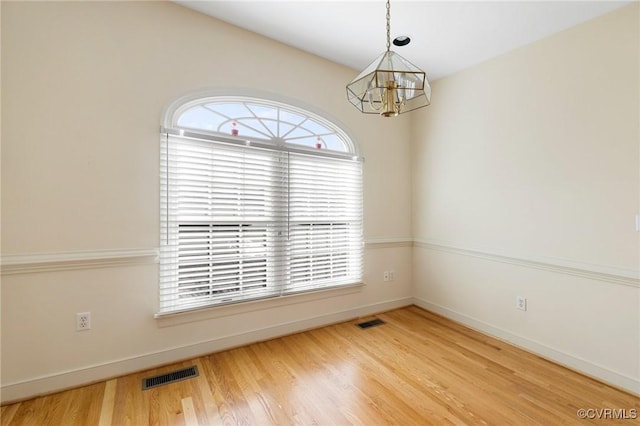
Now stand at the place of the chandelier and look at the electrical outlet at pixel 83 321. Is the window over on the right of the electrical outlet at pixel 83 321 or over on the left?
right

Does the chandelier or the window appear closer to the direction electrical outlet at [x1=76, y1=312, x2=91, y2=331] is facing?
the chandelier

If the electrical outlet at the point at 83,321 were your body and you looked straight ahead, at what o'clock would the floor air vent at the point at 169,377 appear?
The floor air vent is roughly at 10 o'clock from the electrical outlet.

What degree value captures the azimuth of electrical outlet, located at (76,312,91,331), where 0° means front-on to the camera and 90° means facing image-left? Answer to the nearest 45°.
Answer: approximately 0°

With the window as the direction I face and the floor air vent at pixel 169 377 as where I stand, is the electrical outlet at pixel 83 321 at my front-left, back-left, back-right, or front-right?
back-left

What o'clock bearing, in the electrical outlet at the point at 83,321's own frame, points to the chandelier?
The chandelier is roughly at 11 o'clock from the electrical outlet.

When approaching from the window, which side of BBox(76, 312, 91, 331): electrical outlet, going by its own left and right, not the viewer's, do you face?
left
